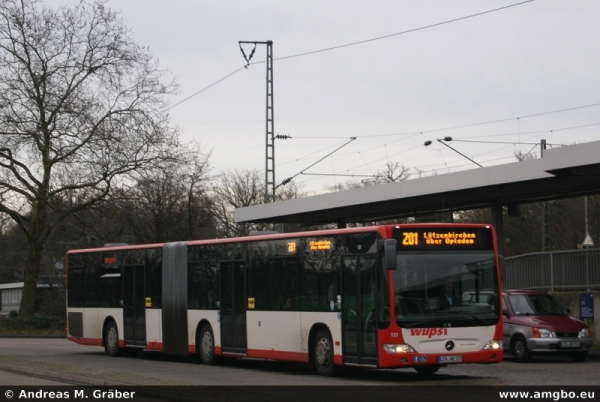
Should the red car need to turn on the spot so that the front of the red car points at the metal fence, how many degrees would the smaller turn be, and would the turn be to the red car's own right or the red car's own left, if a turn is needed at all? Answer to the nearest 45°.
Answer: approximately 135° to the red car's own left

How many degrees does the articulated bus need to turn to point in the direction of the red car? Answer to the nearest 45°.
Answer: approximately 90° to its left

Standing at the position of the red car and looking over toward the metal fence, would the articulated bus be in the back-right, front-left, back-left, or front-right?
back-left

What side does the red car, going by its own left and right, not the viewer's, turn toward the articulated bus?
right

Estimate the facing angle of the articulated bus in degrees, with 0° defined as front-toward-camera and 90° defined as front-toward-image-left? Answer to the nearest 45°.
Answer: approximately 315°

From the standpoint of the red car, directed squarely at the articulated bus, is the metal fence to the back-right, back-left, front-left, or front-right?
back-right

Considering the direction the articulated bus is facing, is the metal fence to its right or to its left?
on its left

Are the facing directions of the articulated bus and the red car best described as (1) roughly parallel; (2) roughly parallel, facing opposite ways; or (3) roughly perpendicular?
roughly parallel

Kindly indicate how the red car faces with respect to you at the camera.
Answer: facing the viewer and to the right of the viewer

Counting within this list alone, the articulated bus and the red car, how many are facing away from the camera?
0
